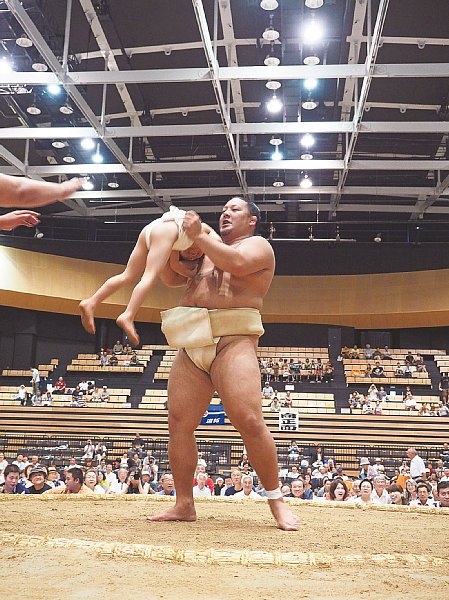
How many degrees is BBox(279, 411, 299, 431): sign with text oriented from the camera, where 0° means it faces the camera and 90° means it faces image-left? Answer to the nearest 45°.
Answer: approximately 0°

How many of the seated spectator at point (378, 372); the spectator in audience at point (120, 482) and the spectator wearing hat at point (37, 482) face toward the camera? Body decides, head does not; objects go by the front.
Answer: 3

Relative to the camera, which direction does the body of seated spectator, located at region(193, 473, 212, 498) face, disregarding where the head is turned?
toward the camera

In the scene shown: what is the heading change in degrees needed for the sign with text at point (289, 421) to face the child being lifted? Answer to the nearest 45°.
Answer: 0° — it already faces them

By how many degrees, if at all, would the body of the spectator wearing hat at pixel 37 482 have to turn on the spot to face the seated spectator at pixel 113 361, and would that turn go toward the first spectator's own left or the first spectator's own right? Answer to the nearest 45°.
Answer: approximately 180°

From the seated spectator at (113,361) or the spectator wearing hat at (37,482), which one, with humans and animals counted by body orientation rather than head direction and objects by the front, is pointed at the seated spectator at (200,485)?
the seated spectator at (113,361)

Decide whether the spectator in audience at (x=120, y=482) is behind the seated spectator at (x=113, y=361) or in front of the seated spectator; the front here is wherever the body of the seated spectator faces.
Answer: in front

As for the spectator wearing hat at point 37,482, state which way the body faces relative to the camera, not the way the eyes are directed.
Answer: toward the camera

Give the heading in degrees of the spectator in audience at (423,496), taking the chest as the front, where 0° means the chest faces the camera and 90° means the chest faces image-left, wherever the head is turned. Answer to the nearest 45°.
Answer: approximately 0°

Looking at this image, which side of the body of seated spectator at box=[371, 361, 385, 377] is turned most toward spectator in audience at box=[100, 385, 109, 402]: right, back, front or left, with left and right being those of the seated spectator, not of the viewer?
right
